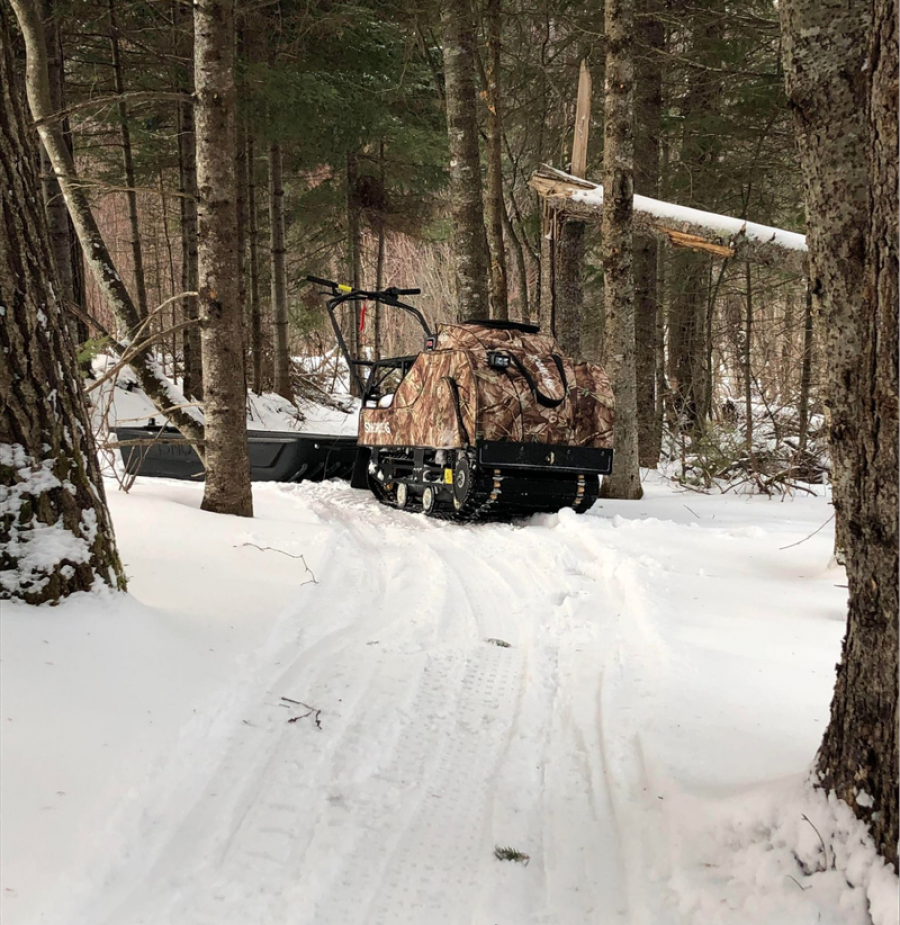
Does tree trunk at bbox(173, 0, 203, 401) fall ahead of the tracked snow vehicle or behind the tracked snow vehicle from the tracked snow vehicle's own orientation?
behind

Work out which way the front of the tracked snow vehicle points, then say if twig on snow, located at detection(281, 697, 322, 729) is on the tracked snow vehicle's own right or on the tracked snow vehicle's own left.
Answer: on the tracked snow vehicle's own right
